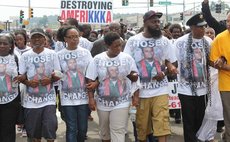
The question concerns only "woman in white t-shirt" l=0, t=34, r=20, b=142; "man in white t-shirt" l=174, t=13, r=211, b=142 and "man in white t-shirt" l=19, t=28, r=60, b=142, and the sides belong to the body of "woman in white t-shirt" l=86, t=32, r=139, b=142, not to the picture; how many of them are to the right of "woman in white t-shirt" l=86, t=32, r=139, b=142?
2

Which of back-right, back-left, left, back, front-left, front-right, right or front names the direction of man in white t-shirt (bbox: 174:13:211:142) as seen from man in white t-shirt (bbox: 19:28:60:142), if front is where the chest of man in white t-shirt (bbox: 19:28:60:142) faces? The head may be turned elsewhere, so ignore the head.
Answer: left

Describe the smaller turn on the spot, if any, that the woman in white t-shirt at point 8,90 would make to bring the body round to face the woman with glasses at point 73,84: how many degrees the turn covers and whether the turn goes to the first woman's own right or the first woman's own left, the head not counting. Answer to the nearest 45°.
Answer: approximately 90° to the first woman's own left

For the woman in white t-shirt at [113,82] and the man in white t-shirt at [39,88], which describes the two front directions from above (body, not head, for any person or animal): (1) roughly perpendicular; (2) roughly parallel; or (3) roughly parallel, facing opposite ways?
roughly parallel

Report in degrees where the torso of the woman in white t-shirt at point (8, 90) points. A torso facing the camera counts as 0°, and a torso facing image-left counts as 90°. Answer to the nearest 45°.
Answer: approximately 0°

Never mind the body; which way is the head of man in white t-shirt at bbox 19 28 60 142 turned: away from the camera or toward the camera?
toward the camera

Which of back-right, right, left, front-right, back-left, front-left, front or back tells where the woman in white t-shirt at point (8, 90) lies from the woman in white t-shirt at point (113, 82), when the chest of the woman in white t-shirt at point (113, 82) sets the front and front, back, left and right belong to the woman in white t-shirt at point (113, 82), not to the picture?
right

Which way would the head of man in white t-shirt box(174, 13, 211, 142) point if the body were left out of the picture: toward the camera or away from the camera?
toward the camera

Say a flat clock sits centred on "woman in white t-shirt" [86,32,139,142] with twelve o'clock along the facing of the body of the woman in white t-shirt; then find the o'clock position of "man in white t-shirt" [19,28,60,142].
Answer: The man in white t-shirt is roughly at 3 o'clock from the woman in white t-shirt.

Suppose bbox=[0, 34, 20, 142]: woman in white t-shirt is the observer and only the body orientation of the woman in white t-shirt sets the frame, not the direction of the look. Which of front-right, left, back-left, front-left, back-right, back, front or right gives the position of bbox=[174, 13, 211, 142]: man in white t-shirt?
left

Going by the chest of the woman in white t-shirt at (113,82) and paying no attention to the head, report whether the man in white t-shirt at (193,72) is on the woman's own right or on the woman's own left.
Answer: on the woman's own left

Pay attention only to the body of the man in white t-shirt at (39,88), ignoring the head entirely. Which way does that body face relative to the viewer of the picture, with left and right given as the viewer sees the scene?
facing the viewer

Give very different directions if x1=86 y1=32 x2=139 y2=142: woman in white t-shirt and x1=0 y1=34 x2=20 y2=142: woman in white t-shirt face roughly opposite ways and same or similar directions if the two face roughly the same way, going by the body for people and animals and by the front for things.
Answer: same or similar directions
